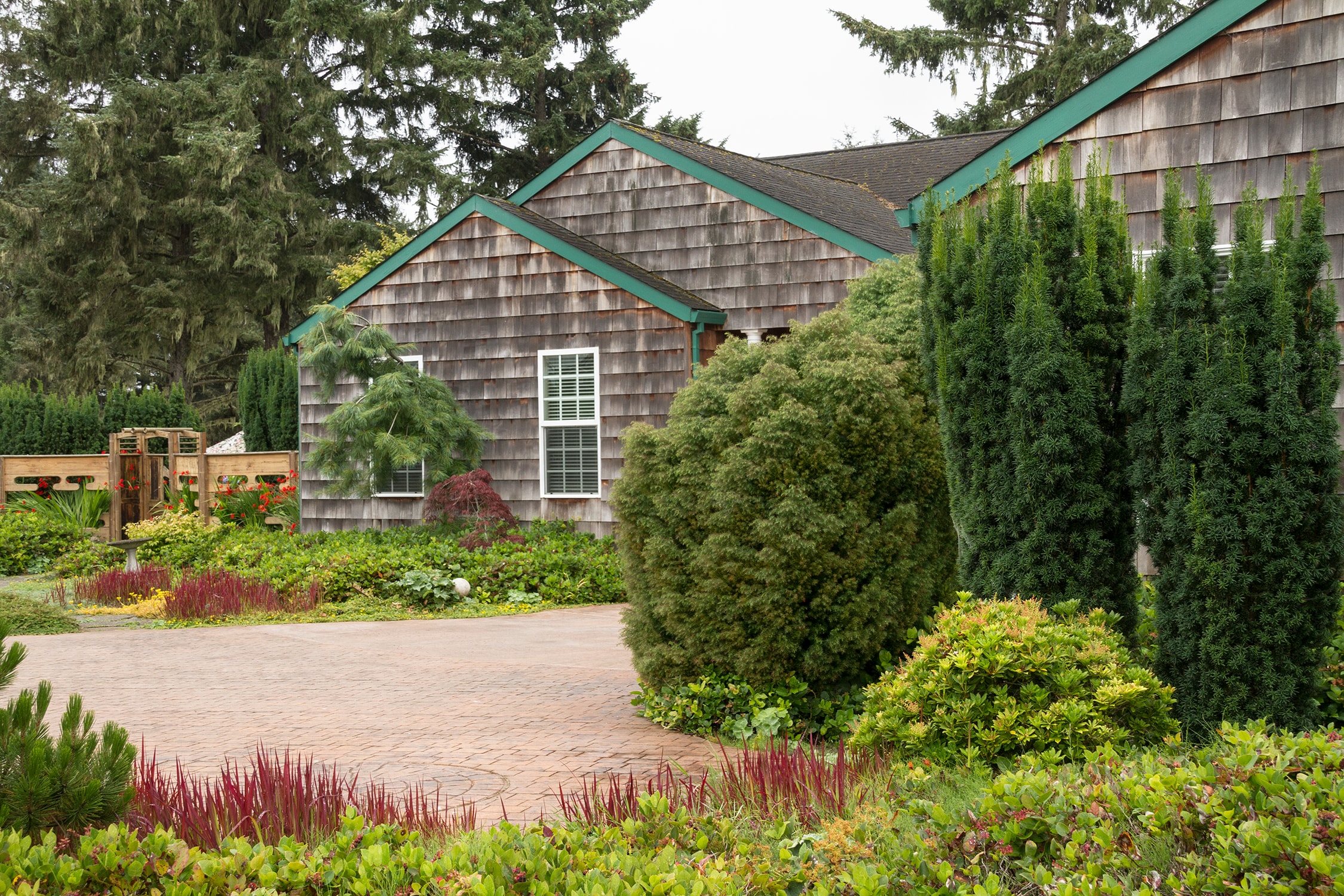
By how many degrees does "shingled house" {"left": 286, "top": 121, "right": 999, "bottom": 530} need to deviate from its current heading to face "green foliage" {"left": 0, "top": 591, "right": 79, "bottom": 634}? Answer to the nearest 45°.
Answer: approximately 45° to its right

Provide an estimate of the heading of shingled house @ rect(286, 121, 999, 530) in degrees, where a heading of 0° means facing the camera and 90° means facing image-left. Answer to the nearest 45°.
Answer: approximately 0°

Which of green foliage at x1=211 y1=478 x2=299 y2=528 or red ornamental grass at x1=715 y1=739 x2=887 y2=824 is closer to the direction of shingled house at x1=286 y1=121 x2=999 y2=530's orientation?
the red ornamental grass

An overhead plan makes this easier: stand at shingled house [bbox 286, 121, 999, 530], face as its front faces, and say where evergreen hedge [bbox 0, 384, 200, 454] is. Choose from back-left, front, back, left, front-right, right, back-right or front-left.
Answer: back-right

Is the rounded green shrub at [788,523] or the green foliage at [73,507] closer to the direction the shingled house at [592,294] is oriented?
the rounded green shrub

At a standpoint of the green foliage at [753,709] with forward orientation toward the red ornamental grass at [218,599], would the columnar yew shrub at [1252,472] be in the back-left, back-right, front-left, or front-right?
back-right

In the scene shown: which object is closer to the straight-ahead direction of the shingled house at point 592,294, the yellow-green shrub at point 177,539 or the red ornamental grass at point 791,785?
the red ornamental grass

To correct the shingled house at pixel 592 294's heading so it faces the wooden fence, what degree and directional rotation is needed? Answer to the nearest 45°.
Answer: approximately 135° to its right
